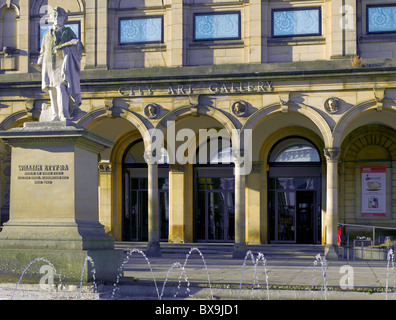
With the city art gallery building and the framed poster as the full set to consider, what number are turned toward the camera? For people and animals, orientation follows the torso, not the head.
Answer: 2

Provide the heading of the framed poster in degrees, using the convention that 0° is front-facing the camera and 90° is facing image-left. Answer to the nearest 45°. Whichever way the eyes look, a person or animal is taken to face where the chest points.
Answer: approximately 0°

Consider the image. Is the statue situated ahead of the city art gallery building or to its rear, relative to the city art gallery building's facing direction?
ahead

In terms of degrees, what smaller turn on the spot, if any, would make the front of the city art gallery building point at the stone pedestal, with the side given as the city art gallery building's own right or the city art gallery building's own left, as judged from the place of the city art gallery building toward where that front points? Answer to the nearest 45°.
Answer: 0° — it already faces it
